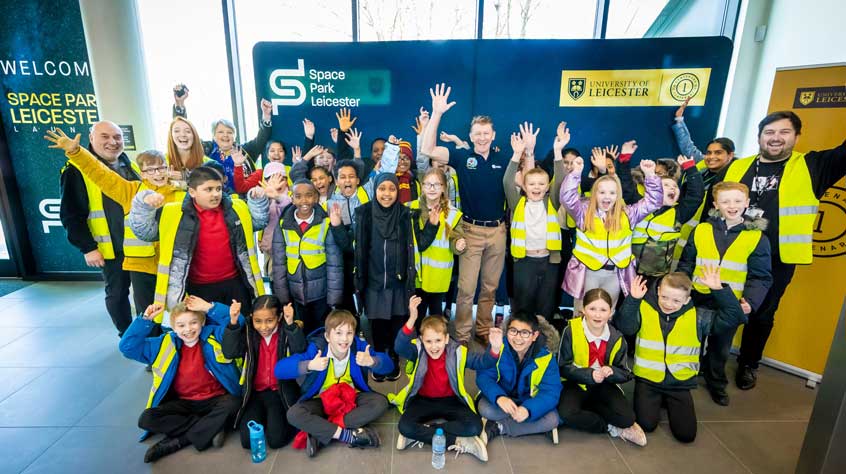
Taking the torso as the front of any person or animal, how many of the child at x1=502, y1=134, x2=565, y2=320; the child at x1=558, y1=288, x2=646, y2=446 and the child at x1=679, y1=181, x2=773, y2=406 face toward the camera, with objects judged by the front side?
3

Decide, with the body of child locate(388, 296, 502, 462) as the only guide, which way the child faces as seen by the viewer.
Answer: toward the camera

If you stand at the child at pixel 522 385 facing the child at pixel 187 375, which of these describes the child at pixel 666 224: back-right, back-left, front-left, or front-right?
back-right

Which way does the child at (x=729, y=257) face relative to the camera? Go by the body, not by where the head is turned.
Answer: toward the camera

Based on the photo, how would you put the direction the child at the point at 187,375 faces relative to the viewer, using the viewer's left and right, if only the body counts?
facing the viewer

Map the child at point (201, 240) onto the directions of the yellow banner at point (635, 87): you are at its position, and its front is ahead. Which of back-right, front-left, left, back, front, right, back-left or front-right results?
front-right

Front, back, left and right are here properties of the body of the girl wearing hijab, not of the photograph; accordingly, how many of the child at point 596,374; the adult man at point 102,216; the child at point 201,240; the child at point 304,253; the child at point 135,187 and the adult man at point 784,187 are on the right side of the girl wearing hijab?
4

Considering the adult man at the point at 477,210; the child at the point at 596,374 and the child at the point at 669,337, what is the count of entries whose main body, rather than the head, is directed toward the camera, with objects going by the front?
3

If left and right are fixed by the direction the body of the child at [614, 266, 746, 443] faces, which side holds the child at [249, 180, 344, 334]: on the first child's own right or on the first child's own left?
on the first child's own right

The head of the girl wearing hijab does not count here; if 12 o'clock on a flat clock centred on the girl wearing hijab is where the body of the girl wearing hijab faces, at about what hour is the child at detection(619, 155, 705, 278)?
The child is roughly at 9 o'clock from the girl wearing hijab.

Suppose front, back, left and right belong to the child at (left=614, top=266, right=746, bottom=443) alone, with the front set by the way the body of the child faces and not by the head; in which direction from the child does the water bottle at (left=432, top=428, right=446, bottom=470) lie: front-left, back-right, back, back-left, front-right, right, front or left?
front-right

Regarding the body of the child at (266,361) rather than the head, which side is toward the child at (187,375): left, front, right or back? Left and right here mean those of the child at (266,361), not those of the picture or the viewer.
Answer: right
